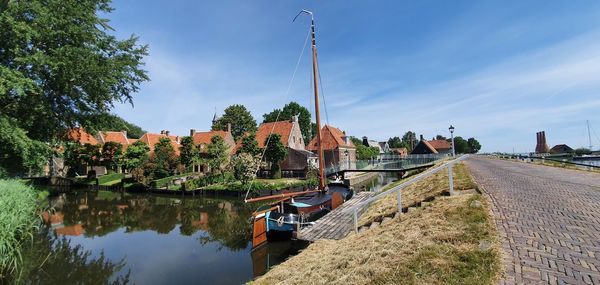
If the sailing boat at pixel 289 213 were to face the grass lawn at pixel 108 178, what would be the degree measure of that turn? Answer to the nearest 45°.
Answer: approximately 90° to its left

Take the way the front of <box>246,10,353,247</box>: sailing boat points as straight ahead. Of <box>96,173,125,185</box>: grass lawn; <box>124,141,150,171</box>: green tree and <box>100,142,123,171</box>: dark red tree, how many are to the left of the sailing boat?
3

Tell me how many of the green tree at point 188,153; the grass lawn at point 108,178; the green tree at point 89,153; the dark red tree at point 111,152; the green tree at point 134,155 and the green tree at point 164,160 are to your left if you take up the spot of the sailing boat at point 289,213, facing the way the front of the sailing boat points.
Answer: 6

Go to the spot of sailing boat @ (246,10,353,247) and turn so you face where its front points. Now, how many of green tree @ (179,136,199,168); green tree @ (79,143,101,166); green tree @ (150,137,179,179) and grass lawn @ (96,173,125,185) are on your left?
4

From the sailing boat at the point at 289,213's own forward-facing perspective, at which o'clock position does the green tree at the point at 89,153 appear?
The green tree is roughly at 9 o'clock from the sailing boat.

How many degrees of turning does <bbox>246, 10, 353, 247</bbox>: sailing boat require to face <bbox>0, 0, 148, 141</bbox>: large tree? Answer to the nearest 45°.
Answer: approximately 135° to its left

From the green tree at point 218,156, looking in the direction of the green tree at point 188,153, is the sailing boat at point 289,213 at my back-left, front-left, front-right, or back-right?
back-left

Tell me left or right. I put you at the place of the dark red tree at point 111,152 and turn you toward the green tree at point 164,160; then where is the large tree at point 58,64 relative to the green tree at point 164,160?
right

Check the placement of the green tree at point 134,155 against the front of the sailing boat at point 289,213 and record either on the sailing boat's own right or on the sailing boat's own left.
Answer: on the sailing boat's own left

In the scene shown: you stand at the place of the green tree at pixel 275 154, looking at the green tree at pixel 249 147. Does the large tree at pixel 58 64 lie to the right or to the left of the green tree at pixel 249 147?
left

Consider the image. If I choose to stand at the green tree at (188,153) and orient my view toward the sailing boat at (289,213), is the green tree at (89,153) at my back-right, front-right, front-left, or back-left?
back-right

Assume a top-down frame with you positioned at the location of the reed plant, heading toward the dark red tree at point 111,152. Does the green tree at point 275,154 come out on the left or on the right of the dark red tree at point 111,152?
right

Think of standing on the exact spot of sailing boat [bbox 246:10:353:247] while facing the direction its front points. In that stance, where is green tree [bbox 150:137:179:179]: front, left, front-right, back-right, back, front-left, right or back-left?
left

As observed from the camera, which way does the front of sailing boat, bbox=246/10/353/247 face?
facing away from the viewer and to the right of the viewer

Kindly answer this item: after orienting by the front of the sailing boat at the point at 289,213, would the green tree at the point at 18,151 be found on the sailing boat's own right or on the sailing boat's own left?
on the sailing boat's own left

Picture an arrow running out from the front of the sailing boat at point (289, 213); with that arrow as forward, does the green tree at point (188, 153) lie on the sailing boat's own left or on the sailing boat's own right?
on the sailing boat's own left

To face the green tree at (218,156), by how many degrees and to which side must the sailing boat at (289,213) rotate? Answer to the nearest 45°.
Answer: approximately 90° to its left
